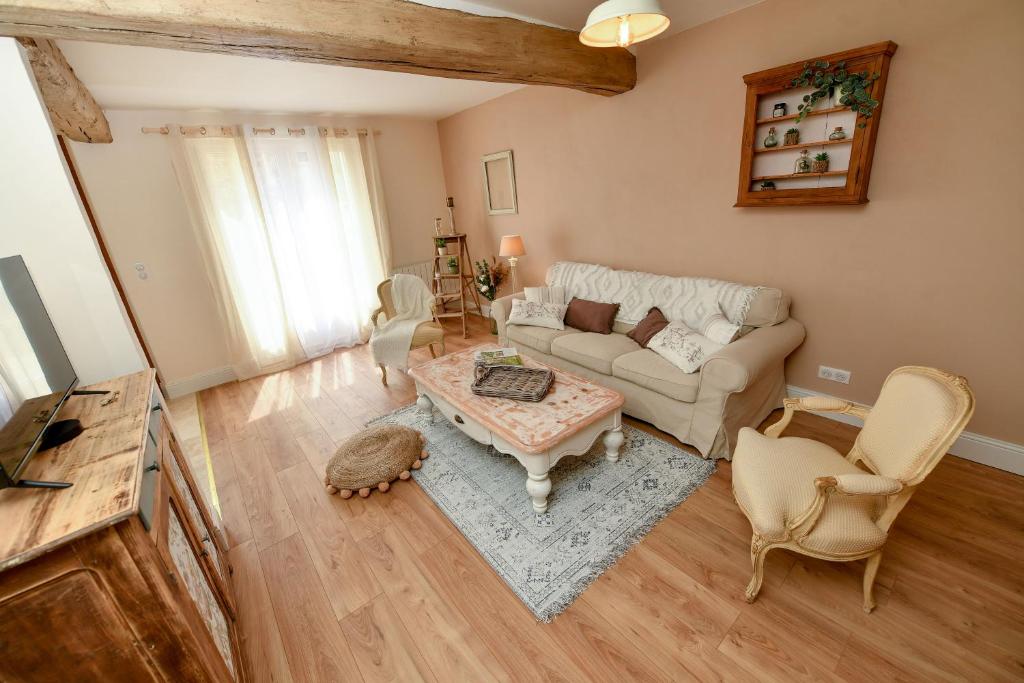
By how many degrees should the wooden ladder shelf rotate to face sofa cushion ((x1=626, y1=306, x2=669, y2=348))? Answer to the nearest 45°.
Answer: approximately 90° to its left

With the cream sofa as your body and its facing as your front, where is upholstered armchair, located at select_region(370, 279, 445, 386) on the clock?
The upholstered armchair is roughly at 2 o'clock from the cream sofa.

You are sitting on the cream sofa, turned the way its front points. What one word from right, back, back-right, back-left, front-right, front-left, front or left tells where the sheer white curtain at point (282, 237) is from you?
front-right

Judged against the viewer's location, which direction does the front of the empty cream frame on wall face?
facing the viewer and to the left of the viewer

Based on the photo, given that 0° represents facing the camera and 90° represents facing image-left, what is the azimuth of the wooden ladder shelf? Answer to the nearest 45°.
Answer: approximately 45°

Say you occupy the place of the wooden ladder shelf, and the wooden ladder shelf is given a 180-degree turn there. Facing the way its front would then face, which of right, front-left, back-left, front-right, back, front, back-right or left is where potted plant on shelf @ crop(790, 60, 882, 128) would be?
right

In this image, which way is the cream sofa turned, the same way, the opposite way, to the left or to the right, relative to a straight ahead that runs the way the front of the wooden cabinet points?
the opposite way

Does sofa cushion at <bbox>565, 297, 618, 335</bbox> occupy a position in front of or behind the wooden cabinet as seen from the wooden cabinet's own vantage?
in front

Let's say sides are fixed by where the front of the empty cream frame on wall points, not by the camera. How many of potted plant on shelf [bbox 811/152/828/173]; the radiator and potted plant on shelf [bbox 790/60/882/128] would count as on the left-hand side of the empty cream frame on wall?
2

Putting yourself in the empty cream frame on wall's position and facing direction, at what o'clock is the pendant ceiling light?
The pendant ceiling light is roughly at 10 o'clock from the empty cream frame on wall.

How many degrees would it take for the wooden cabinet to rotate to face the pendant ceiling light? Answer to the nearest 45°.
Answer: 0° — it already faces it

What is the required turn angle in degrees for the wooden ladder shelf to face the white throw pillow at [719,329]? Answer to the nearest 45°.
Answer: approximately 90° to its left

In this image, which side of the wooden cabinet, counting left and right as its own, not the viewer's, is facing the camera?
right

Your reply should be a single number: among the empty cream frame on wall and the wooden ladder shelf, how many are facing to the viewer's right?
0

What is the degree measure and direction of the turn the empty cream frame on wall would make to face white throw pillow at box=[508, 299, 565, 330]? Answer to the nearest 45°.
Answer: approximately 45° to its left
